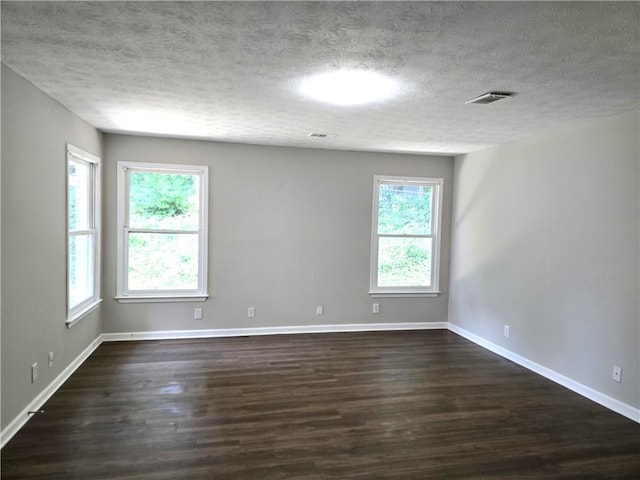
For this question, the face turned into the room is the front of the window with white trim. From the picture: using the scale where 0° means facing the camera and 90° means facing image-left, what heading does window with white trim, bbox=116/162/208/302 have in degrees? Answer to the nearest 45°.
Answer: approximately 0°

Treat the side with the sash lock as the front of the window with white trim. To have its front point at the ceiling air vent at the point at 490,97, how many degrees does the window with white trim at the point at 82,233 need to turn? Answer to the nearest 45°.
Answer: approximately 45° to its right

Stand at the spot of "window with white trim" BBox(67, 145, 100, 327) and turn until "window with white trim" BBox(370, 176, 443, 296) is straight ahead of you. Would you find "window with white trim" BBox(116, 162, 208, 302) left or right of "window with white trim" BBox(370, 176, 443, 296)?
left

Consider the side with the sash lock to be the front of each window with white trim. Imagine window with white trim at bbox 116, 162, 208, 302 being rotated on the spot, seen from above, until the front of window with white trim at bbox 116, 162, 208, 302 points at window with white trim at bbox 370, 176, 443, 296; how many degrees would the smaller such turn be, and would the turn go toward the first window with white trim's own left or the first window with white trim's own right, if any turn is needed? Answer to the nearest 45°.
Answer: approximately 90° to the first window with white trim's own left

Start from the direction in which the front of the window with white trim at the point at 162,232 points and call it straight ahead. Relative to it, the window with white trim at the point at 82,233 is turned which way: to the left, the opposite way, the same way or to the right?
to the left

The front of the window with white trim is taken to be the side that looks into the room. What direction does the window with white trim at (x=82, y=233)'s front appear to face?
to the viewer's right

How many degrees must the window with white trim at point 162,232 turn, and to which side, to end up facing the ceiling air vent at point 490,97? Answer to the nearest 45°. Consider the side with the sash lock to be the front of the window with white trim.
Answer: approximately 45° to its left

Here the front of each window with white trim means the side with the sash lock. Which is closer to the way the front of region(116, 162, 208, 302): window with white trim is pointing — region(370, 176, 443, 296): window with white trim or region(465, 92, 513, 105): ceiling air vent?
the ceiling air vent

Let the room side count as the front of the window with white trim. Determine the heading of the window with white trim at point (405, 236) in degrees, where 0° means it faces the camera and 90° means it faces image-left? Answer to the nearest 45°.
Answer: approximately 0°

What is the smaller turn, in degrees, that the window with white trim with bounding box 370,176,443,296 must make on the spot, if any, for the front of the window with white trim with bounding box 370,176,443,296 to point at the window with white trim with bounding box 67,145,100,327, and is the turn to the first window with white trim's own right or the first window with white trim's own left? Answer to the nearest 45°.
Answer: approximately 45° to the first window with white trim's own right

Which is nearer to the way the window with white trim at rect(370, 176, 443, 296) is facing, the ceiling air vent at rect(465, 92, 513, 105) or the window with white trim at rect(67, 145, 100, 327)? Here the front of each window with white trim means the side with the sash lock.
the ceiling air vent
